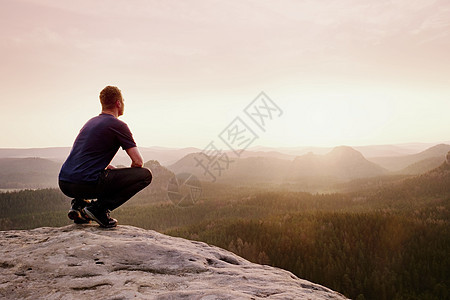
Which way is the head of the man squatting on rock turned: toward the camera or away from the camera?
away from the camera

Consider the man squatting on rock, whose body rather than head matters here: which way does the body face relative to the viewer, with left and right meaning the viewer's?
facing away from the viewer and to the right of the viewer
